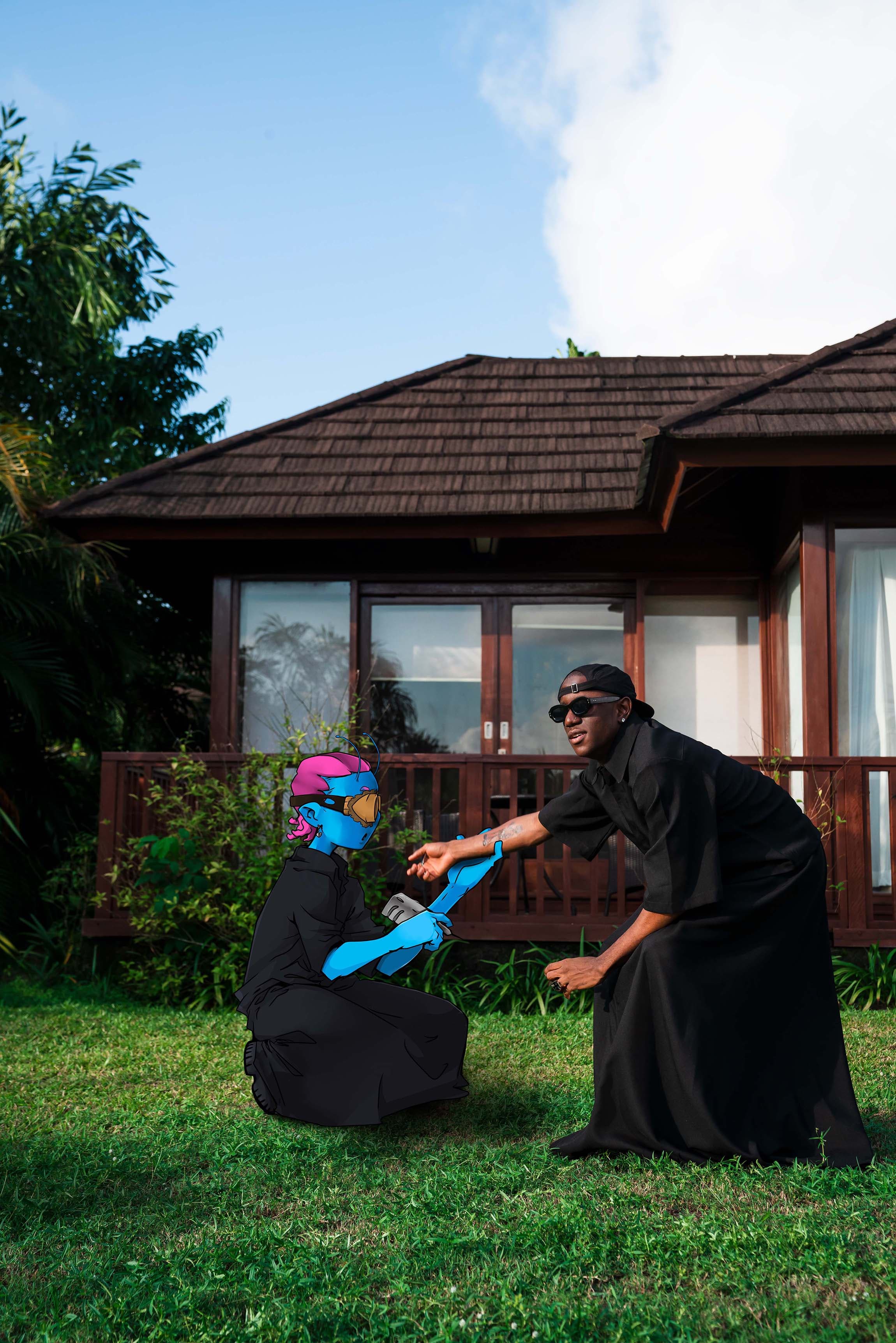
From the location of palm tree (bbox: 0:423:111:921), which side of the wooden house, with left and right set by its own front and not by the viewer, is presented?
right

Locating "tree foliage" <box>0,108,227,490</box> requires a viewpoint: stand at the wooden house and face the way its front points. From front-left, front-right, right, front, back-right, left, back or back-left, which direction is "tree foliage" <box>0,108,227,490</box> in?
back-right

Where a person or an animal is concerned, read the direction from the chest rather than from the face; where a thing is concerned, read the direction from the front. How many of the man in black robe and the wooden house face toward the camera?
1

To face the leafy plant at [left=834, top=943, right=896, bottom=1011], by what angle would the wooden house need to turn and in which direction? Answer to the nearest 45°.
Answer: approximately 45° to its left

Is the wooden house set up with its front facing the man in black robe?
yes

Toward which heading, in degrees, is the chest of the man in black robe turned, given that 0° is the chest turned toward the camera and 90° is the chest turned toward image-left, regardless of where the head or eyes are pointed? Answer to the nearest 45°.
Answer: approximately 90°

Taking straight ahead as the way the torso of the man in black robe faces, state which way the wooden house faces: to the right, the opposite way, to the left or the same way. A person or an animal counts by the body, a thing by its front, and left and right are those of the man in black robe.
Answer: to the left

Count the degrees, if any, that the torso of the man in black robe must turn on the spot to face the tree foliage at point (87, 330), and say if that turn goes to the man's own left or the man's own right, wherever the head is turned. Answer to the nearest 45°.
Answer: approximately 45° to the man's own right

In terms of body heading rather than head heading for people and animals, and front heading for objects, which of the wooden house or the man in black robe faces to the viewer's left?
the man in black robe

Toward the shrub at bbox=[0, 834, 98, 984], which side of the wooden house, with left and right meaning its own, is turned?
right
